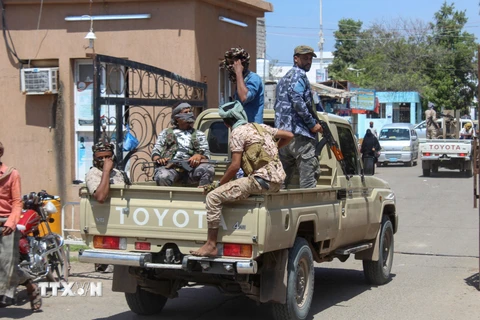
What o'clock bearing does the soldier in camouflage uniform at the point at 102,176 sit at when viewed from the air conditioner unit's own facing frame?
The soldier in camouflage uniform is roughly at 12 o'clock from the air conditioner unit.

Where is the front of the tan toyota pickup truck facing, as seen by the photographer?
facing away from the viewer and to the right of the viewer

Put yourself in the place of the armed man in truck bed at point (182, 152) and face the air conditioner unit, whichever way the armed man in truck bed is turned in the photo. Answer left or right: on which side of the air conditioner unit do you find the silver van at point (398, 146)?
right

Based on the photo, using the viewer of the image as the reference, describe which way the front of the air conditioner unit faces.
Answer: facing the viewer

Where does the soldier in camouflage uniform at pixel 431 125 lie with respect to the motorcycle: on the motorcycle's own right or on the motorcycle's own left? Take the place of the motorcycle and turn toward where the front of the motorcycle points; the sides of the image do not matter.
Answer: on the motorcycle's own left

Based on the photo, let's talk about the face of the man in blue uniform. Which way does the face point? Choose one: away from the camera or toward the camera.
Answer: toward the camera

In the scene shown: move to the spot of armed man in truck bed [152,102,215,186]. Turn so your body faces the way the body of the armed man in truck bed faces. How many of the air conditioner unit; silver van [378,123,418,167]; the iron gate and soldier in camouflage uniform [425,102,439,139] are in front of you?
0

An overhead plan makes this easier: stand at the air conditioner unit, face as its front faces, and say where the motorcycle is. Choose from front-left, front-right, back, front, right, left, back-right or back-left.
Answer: front

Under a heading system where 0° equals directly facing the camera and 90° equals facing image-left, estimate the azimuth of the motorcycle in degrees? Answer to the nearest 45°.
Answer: approximately 315°

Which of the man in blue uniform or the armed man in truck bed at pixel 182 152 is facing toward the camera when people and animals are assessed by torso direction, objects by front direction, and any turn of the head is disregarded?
the armed man in truck bed

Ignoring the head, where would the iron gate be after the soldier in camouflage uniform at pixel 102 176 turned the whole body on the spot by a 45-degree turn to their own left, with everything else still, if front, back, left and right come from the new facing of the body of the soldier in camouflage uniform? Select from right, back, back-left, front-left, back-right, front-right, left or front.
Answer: back-left

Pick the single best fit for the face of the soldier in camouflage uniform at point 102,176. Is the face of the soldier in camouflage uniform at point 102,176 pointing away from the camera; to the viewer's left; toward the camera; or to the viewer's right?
toward the camera

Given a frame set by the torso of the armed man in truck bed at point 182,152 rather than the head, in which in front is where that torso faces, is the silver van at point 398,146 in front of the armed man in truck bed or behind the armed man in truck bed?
behind

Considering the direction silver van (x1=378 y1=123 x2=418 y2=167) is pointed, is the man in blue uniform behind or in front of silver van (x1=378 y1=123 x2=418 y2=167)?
in front

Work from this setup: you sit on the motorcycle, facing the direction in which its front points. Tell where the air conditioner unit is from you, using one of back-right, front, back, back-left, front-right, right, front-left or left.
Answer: back-left
